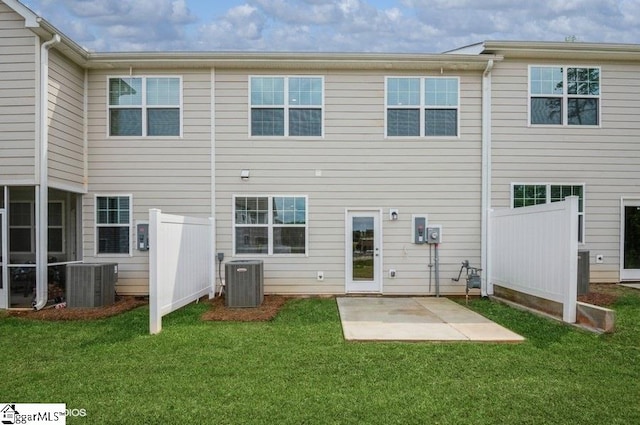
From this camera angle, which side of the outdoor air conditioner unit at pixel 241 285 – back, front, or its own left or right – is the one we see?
front

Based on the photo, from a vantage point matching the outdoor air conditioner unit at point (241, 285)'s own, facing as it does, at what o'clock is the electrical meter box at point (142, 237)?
The electrical meter box is roughly at 4 o'clock from the outdoor air conditioner unit.

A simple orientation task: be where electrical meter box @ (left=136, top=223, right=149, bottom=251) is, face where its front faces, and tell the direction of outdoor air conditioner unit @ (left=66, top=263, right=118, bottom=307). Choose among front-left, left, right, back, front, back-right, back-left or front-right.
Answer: front-right

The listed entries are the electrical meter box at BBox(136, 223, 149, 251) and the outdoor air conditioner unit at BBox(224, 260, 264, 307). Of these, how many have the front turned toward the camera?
2

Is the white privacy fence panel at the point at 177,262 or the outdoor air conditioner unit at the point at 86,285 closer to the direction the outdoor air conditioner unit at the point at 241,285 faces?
the white privacy fence panel

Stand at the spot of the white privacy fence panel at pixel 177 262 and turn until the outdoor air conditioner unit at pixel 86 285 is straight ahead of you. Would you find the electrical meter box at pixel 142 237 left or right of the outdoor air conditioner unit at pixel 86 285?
right

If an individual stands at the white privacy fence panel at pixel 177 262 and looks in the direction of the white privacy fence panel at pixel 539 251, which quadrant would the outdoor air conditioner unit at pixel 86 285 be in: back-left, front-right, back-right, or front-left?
back-left

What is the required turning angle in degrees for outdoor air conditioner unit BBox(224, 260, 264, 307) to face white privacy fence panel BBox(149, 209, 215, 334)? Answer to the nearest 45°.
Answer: approximately 45° to its right

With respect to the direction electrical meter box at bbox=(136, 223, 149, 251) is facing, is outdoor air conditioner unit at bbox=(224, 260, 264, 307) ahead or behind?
ahead

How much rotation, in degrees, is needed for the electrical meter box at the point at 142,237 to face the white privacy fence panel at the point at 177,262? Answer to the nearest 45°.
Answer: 0° — it already faces it

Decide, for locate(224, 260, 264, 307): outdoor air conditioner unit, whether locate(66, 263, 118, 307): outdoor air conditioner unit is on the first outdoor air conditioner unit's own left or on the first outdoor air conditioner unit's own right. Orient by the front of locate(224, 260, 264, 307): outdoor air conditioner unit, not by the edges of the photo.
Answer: on the first outdoor air conditioner unit's own right
